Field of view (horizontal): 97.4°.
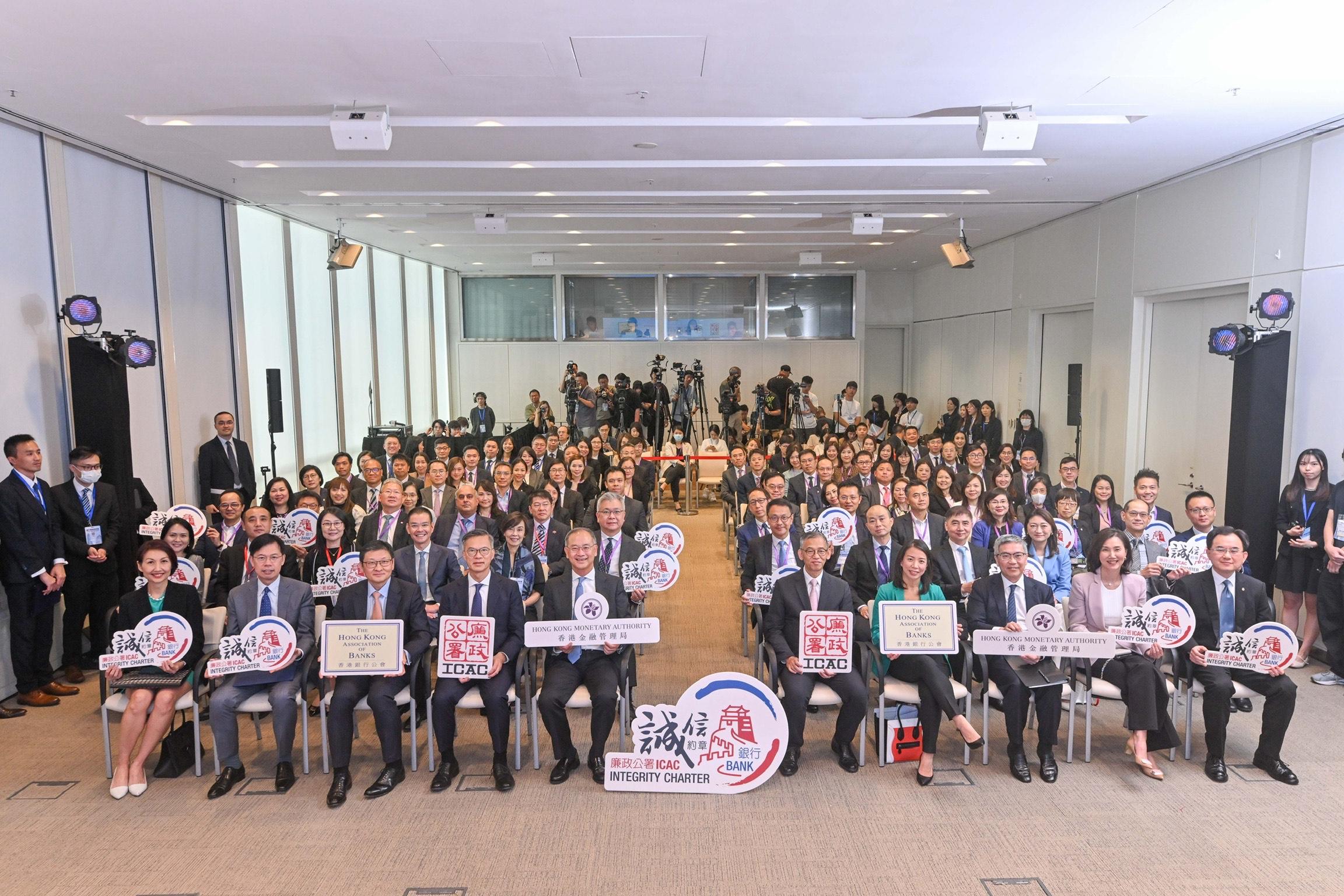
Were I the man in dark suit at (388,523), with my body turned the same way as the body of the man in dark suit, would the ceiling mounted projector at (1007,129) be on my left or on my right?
on my left

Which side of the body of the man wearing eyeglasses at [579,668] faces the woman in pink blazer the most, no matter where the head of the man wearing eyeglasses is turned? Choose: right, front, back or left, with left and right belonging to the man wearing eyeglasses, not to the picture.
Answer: left

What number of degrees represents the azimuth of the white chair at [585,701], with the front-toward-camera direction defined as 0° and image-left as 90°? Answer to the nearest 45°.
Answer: approximately 0°

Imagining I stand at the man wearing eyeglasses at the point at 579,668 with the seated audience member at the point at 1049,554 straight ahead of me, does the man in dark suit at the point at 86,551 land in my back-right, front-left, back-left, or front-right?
back-left

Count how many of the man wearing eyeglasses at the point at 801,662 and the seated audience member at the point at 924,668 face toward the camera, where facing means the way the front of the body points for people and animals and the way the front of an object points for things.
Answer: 2

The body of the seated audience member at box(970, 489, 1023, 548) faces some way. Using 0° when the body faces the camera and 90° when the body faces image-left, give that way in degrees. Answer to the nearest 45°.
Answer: approximately 0°

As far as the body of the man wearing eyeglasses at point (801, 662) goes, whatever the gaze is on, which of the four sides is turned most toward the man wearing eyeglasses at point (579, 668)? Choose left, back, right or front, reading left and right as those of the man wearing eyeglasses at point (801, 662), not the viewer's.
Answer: right

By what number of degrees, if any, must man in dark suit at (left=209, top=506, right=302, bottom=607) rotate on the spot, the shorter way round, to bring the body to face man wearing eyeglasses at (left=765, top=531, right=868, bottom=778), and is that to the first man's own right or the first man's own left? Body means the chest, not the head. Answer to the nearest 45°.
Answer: approximately 45° to the first man's own left

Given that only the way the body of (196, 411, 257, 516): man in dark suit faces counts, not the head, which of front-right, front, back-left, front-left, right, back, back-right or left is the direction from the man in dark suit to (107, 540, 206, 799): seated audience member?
front-right
